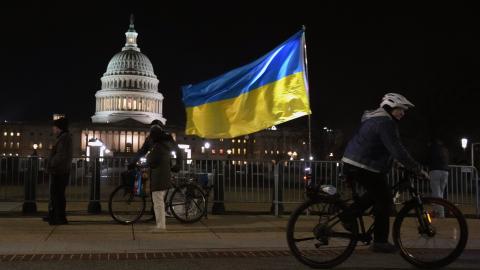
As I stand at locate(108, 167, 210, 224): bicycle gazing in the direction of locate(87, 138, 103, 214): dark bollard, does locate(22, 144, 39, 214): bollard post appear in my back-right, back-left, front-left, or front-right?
front-left

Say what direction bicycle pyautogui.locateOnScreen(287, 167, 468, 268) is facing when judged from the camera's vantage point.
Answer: facing to the right of the viewer

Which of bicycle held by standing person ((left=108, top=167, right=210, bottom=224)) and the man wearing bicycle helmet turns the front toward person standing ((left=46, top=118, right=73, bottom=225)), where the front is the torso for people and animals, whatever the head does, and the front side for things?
the bicycle held by standing person

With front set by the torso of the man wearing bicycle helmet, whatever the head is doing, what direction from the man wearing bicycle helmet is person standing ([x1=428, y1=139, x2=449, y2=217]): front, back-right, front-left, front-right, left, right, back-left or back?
left

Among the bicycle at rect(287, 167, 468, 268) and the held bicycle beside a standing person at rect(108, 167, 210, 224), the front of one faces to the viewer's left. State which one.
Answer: the held bicycle beside a standing person

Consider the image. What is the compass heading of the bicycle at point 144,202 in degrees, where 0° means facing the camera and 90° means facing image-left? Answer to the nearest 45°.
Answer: approximately 90°

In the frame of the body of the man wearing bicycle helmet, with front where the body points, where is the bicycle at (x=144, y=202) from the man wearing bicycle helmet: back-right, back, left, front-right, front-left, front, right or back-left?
back-left

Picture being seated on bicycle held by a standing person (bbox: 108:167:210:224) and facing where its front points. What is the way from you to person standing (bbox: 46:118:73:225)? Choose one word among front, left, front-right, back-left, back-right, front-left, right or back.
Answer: front

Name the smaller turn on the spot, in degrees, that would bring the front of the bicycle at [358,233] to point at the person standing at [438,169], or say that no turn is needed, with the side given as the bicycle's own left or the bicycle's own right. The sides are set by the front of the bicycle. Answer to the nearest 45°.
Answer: approximately 90° to the bicycle's own left

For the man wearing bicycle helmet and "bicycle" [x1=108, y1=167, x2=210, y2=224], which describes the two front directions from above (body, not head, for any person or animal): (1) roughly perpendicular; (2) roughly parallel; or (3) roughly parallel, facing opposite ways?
roughly parallel, facing opposite ways

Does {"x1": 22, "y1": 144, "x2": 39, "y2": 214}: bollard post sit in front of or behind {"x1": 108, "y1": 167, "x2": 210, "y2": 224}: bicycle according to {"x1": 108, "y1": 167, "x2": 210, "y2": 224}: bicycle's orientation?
in front

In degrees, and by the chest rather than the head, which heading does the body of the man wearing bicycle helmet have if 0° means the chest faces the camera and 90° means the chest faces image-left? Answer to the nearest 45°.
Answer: approximately 270°

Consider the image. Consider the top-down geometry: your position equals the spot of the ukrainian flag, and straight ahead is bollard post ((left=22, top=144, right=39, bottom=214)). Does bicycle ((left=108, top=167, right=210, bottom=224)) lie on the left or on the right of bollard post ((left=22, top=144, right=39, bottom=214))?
left
